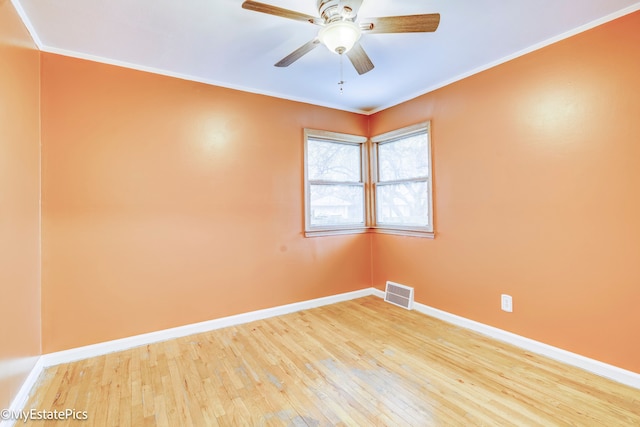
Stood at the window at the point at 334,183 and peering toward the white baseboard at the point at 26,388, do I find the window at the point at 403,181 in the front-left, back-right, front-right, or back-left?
back-left

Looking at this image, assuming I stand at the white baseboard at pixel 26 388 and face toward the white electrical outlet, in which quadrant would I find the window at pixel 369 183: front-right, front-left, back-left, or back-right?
front-left

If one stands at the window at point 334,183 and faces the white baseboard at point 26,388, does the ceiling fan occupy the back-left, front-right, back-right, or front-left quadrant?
front-left

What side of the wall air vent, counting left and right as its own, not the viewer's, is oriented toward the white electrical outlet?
left

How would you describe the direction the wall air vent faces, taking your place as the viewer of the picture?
facing the viewer and to the left of the viewer

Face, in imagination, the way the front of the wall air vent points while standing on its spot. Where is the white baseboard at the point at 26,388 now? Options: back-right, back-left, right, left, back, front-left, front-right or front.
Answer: front
